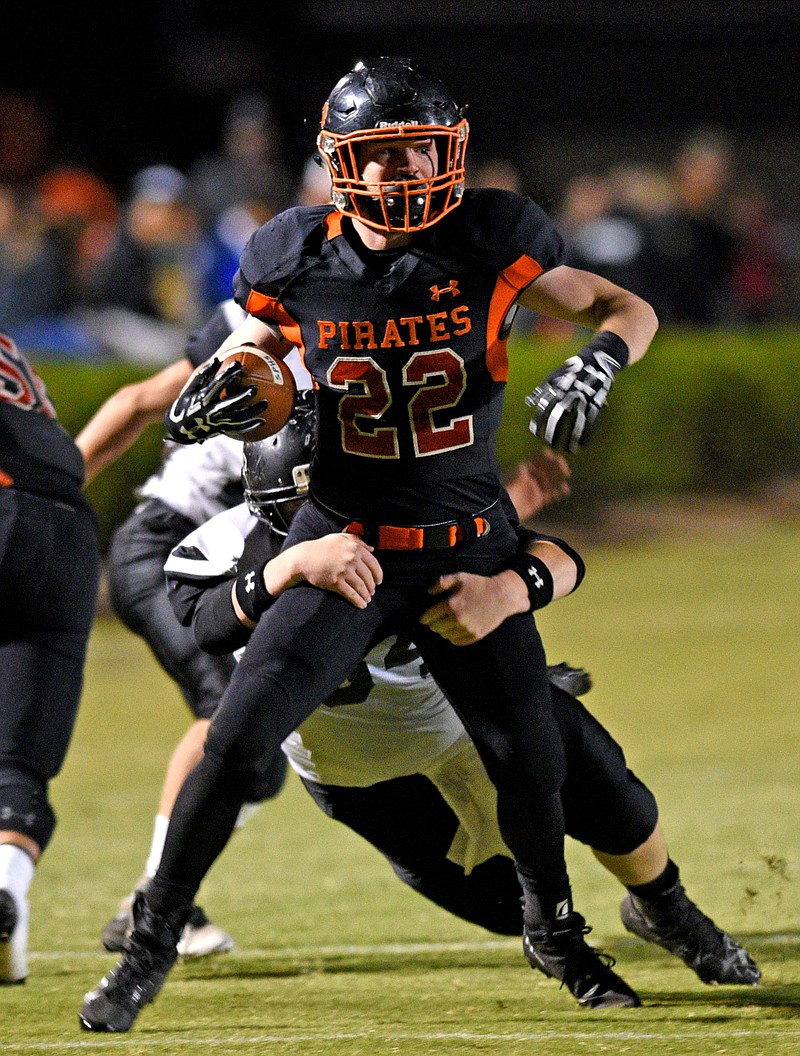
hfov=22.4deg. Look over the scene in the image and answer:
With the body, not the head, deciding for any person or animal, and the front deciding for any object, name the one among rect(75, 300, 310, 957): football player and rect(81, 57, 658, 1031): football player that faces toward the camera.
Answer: rect(81, 57, 658, 1031): football player

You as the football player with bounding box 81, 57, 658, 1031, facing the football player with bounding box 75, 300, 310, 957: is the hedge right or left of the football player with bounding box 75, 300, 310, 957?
right

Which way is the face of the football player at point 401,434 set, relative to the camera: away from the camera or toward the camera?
toward the camera

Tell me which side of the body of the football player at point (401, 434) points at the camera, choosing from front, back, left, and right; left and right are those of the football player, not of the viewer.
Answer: front

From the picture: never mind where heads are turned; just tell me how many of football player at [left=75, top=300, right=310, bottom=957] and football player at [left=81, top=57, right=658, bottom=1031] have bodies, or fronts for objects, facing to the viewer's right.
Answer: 1

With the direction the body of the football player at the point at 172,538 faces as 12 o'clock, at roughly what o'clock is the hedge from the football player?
The hedge is roughly at 10 o'clock from the football player.

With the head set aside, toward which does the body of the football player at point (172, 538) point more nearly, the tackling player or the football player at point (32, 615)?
the tackling player

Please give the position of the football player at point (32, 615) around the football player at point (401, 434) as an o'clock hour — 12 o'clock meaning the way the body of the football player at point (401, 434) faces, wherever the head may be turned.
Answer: the football player at point (32, 615) is roughly at 4 o'clock from the football player at point (401, 434).

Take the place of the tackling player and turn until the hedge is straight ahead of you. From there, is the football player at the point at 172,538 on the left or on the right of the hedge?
left
